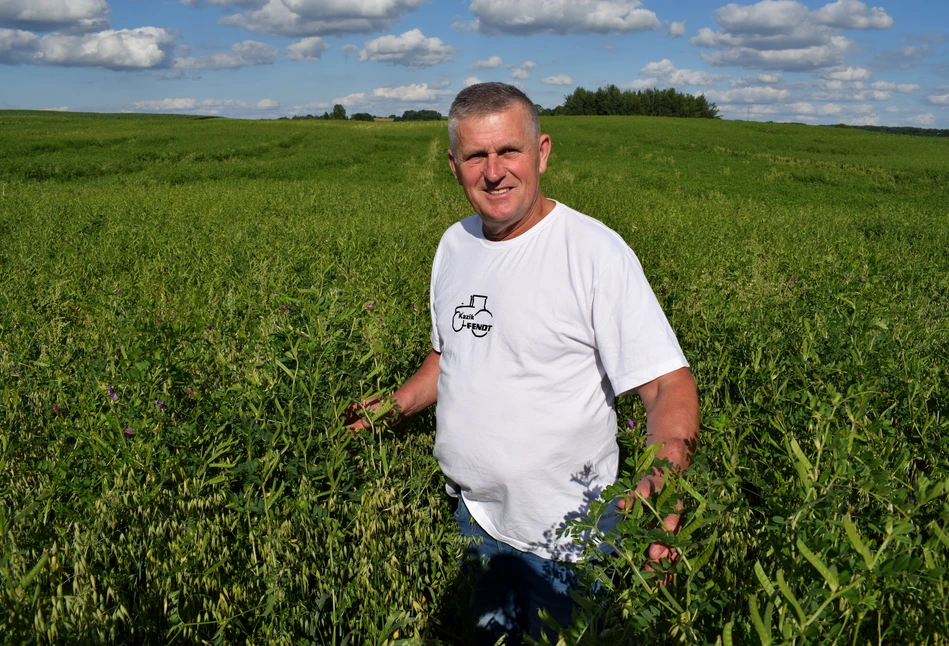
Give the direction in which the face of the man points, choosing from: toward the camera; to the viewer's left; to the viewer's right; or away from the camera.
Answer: toward the camera

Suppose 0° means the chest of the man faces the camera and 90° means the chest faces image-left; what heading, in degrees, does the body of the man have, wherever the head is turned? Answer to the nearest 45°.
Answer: approximately 45°
